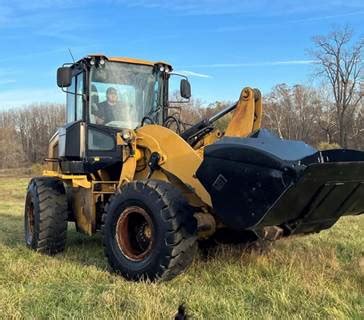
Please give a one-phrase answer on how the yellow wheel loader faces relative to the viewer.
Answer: facing the viewer and to the right of the viewer
